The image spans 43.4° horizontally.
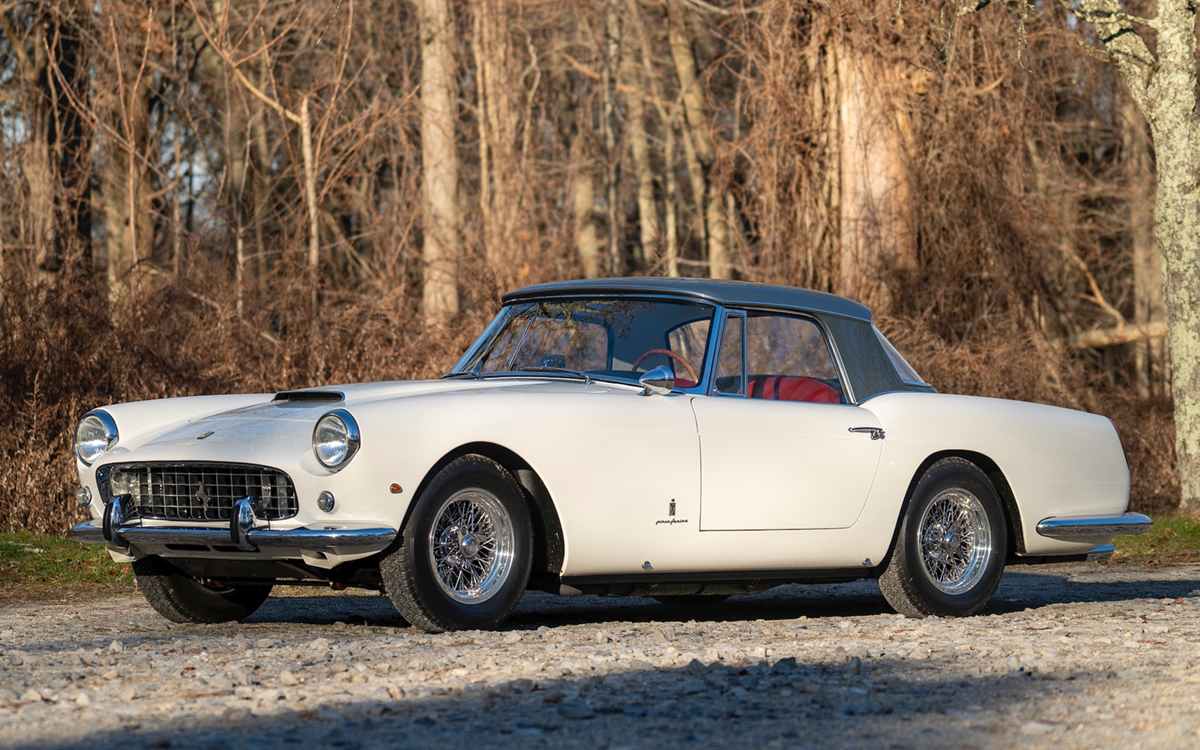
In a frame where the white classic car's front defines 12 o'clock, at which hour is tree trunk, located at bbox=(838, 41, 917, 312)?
The tree trunk is roughly at 5 o'clock from the white classic car.

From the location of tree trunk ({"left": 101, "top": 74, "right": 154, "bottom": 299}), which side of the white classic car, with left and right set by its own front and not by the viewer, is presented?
right

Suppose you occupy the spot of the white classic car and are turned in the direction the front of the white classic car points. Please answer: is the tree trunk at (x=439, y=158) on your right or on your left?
on your right

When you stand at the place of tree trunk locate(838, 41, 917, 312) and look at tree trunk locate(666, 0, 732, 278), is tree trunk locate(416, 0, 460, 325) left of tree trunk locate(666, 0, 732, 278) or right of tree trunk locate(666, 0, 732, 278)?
left

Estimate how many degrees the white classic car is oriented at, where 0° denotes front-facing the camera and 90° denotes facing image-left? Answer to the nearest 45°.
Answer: approximately 45°

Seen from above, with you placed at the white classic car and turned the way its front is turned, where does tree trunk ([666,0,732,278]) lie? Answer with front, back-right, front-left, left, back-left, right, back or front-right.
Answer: back-right

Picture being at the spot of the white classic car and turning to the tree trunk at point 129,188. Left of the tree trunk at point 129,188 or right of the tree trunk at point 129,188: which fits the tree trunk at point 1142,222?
right

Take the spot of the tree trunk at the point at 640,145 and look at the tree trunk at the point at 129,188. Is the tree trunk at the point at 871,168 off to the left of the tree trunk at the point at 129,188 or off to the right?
left

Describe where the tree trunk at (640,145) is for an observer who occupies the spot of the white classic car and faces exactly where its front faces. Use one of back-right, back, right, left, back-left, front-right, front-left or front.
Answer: back-right

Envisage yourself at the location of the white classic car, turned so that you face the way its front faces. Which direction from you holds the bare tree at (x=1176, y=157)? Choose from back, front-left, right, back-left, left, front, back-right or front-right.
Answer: back
